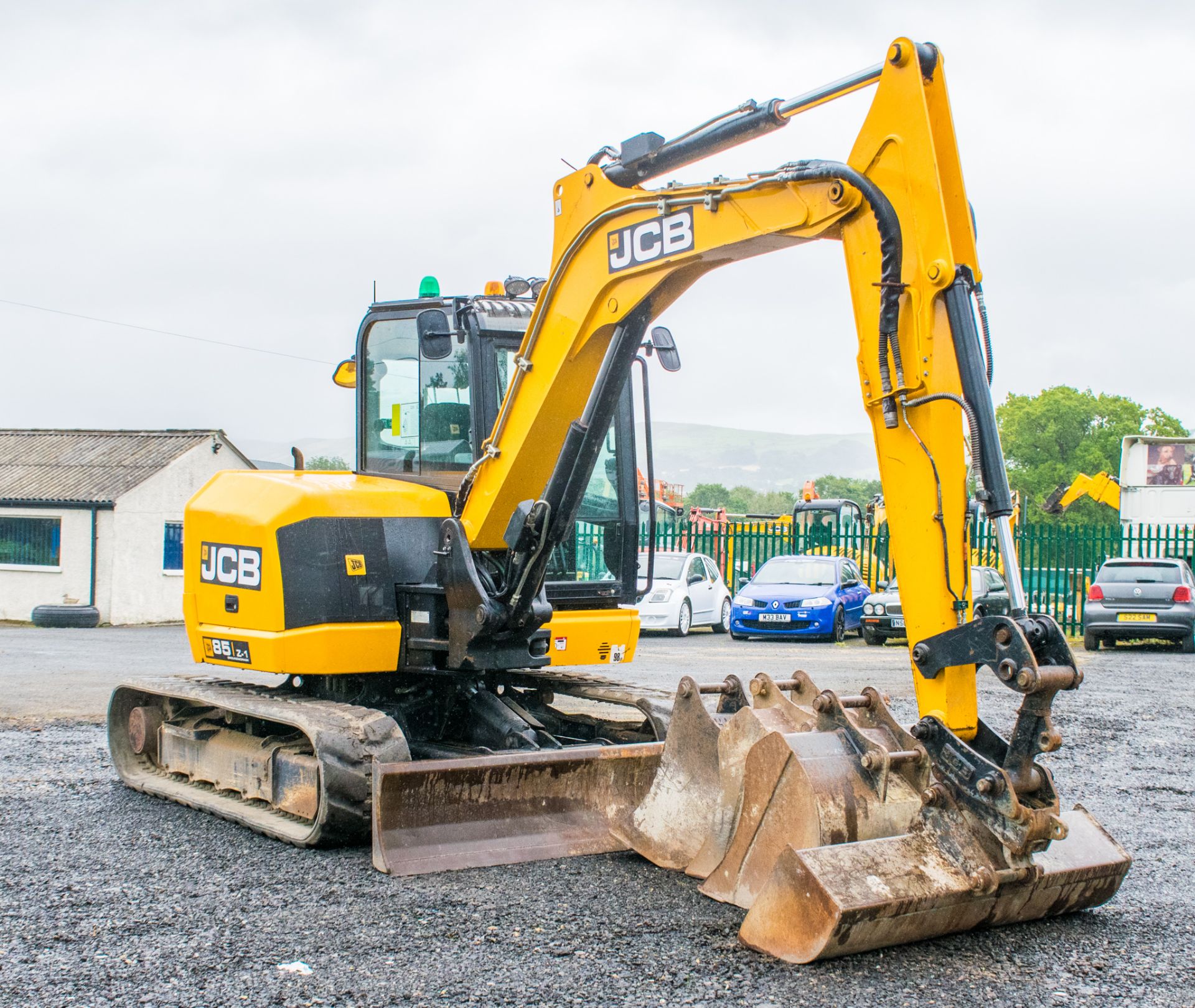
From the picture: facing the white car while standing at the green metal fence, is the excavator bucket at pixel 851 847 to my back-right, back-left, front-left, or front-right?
front-left

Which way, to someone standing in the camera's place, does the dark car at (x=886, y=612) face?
facing the viewer and to the left of the viewer

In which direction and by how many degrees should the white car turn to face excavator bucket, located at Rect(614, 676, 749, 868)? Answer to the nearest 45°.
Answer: approximately 45° to its left

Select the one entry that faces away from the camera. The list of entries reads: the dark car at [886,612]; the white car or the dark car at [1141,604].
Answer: the dark car at [1141,604]

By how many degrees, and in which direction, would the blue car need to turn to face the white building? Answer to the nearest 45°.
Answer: approximately 45° to its right

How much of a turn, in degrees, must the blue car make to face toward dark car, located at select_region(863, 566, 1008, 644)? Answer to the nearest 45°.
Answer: approximately 135° to its left

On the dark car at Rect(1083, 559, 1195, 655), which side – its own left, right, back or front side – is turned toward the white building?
left

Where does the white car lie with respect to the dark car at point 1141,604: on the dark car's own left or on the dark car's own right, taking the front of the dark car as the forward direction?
on the dark car's own left

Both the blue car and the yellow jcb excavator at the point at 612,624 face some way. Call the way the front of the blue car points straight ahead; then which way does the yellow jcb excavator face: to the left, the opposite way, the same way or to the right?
to the left

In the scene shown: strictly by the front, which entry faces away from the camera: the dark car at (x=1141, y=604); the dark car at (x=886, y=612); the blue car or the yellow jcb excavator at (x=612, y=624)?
the dark car at (x=1141, y=604)

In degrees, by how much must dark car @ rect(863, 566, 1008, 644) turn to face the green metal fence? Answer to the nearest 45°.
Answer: approximately 180°

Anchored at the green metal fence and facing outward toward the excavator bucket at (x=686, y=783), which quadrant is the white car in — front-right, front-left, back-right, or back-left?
front-right

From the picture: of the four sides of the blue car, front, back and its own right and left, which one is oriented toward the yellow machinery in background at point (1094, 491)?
back

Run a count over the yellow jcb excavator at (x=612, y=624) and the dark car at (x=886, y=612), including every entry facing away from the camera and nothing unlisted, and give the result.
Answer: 0

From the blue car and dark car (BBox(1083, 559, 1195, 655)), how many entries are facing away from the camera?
1
